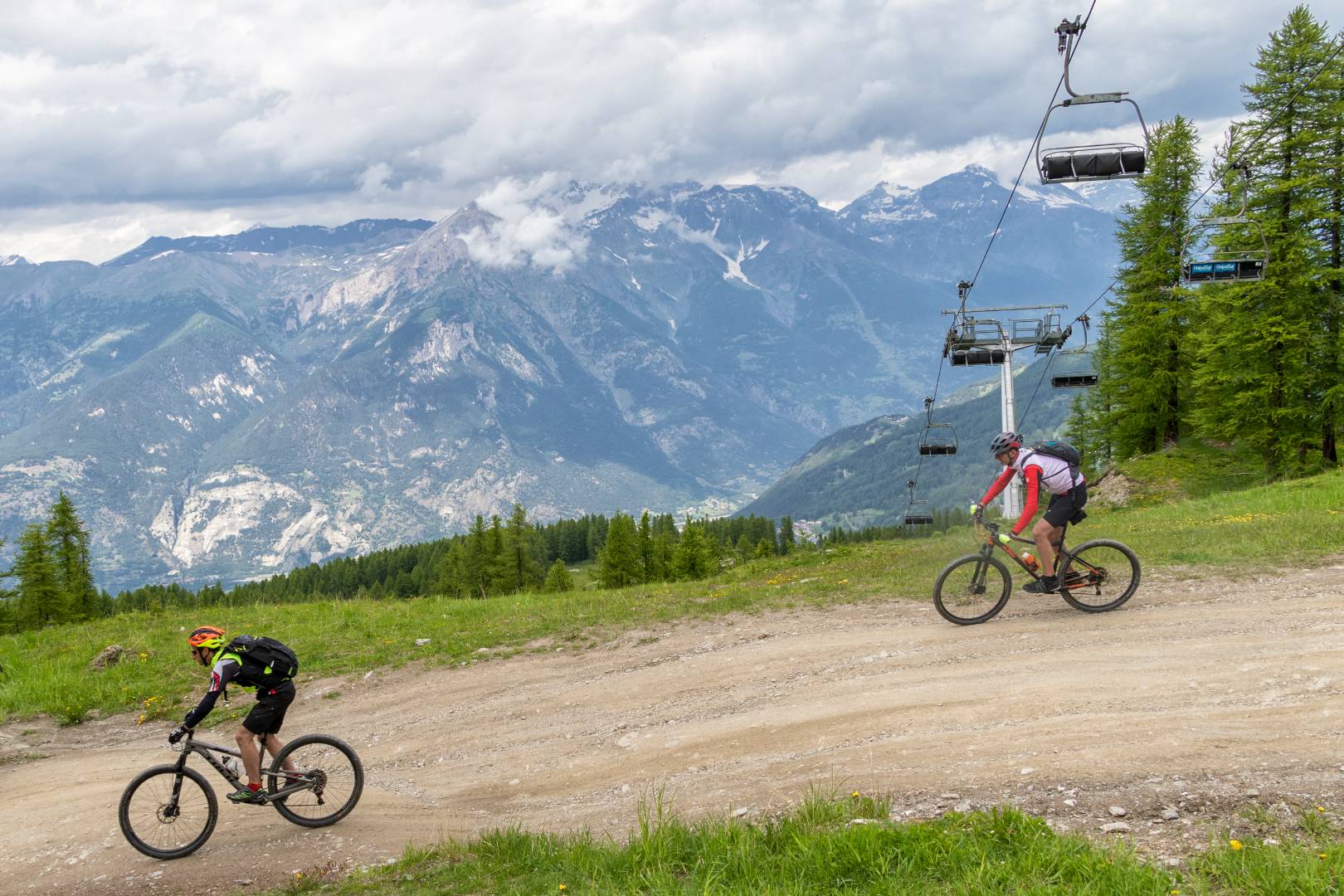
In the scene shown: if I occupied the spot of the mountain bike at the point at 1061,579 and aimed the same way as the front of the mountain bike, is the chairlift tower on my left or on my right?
on my right

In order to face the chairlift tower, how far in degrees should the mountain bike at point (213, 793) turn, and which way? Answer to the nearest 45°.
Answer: approximately 135° to its right

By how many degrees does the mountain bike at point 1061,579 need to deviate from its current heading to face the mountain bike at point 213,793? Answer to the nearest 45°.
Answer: approximately 45° to its left

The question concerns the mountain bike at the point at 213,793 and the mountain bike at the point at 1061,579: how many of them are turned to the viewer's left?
2

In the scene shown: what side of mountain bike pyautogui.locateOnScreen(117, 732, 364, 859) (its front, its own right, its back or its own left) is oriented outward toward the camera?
left

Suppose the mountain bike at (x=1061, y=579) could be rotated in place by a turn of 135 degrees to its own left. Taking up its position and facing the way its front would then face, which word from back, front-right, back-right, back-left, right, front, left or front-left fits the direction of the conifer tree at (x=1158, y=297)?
back-left

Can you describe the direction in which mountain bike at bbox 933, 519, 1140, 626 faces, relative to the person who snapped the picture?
facing to the left of the viewer

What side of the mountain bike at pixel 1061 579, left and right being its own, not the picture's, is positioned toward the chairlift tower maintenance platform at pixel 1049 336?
right
